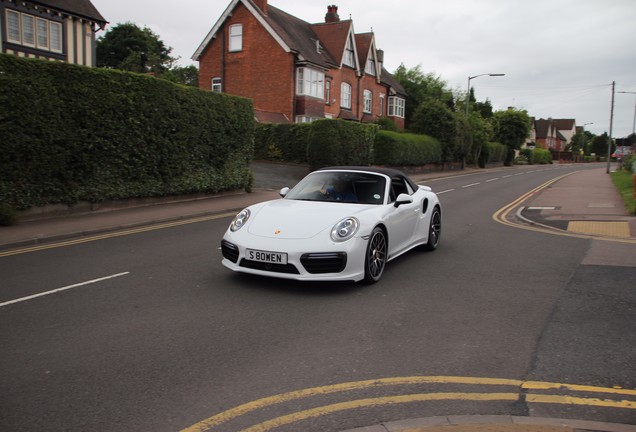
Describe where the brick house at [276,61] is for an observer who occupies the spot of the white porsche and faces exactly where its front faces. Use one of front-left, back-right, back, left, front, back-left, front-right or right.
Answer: back-right

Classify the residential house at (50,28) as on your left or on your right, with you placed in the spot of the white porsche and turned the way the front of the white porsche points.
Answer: on your right

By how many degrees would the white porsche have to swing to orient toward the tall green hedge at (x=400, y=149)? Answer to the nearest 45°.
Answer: approximately 135° to its right

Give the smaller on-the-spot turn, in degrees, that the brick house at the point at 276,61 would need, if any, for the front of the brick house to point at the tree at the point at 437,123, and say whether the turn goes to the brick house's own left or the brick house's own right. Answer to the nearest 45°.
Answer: approximately 45° to the brick house's own left

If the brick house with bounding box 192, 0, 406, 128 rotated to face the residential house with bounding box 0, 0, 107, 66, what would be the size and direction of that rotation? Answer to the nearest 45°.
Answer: approximately 90° to its right

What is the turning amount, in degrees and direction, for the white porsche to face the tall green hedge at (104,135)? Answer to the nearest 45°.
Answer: approximately 90° to its right
